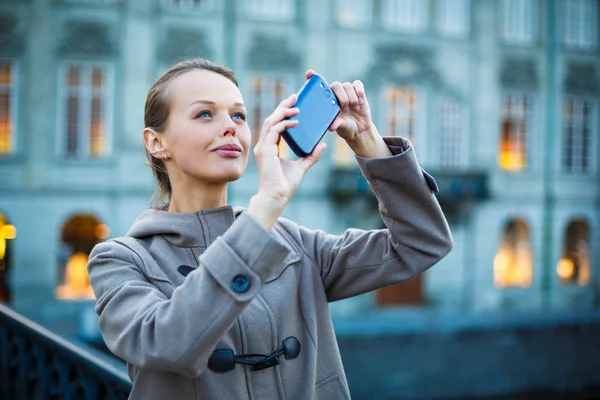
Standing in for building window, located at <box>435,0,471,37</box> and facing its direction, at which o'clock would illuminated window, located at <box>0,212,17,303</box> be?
The illuminated window is roughly at 2 o'clock from the building window.

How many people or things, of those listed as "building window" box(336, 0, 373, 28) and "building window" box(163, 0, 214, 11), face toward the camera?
2

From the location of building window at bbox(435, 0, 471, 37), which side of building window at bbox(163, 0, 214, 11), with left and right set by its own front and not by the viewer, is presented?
left

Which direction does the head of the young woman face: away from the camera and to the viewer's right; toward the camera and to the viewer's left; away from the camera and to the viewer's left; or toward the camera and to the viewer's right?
toward the camera and to the viewer's right

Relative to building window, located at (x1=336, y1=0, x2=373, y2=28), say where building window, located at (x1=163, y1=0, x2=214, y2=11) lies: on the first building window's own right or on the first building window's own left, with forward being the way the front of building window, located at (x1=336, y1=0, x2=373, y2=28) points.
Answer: on the first building window's own right

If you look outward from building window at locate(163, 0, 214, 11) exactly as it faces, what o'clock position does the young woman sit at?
The young woman is roughly at 12 o'clock from the building window.

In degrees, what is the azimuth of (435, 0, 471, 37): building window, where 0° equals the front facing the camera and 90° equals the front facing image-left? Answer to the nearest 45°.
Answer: approximately 0°

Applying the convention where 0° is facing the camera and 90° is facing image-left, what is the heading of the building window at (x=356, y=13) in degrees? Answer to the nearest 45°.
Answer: approximately 0°

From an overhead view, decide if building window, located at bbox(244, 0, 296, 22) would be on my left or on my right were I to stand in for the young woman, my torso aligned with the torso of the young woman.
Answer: on my left
